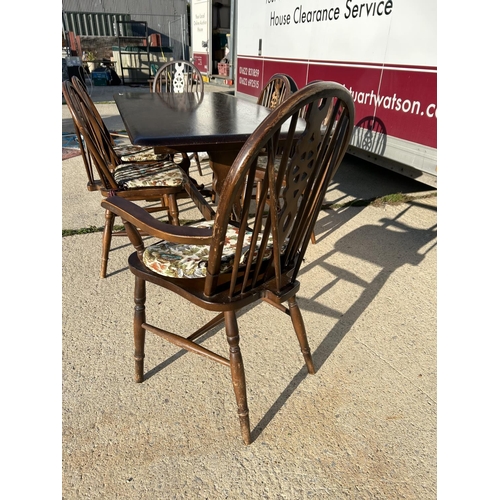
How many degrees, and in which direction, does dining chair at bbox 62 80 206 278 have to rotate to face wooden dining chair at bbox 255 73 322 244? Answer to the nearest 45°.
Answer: approximately 45° to its left

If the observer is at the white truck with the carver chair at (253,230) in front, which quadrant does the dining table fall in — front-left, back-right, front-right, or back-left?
front-right

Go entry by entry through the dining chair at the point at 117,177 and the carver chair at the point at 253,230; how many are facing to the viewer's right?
1

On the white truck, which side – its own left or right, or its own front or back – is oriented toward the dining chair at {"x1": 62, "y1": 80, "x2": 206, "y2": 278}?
right

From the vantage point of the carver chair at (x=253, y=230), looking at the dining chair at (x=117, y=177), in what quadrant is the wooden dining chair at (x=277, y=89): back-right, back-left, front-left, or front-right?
front-right

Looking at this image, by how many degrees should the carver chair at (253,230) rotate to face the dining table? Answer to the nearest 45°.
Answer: approximately 45° to its right

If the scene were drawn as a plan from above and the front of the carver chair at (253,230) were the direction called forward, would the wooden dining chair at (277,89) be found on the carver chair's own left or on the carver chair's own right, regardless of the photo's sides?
on the carver chair's own right

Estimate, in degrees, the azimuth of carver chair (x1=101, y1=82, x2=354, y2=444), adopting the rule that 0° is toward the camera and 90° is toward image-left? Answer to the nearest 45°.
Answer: approximately 135°

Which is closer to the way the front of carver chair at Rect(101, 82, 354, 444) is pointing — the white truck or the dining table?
the dining table

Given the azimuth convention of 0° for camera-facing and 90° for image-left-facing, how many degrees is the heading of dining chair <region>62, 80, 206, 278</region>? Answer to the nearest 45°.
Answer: approximately 270°
